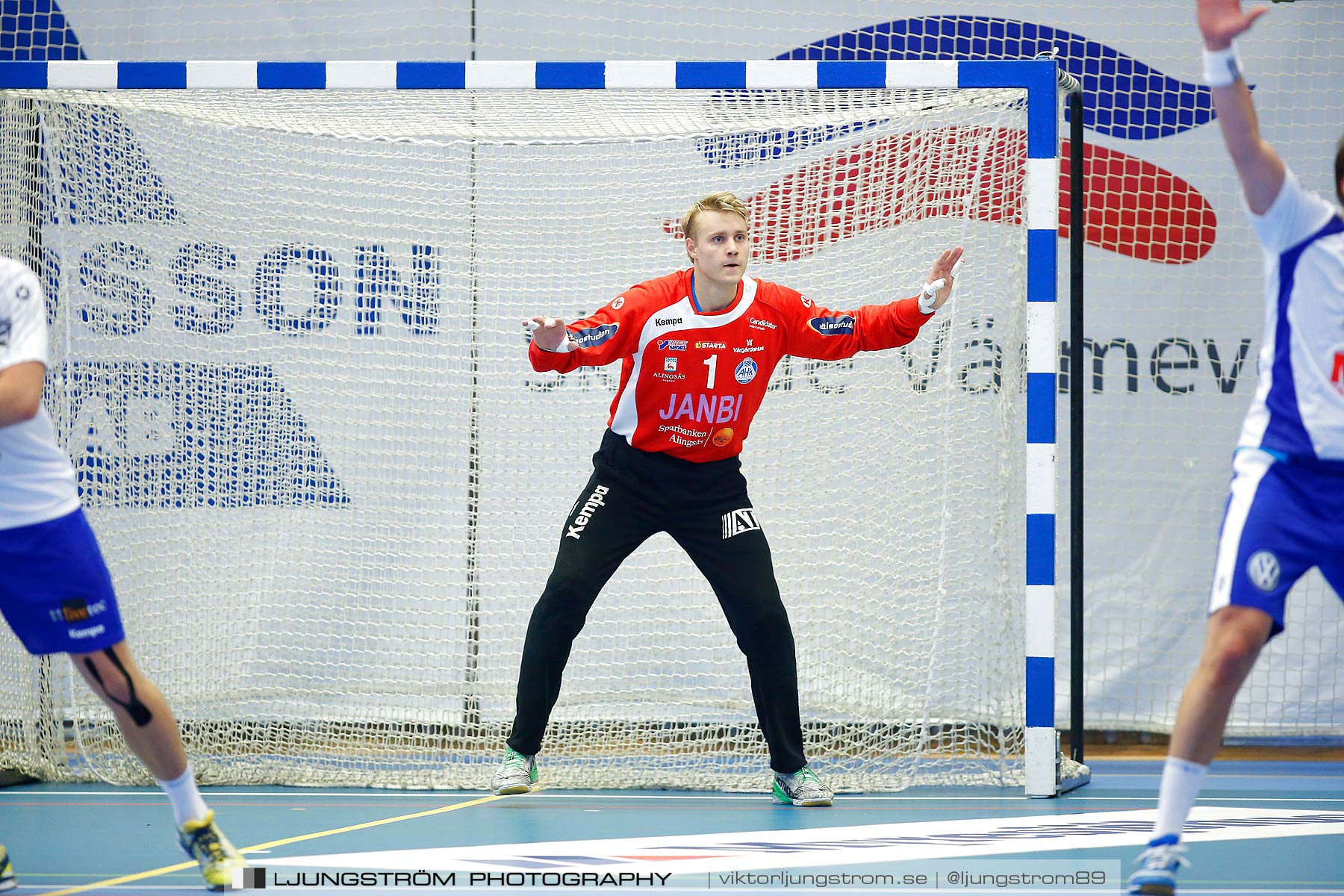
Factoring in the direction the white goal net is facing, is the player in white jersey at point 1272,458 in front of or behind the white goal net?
in front

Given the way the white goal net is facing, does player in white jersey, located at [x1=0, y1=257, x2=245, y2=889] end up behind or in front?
in front

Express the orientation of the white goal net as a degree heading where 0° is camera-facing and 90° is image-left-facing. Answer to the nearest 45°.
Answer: approximately 0°
